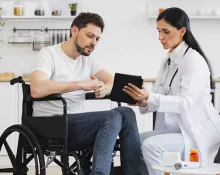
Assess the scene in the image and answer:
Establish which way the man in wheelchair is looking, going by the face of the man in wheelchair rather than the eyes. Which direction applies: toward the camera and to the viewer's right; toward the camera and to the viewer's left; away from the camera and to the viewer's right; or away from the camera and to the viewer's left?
toward the camera and to the viewer's right

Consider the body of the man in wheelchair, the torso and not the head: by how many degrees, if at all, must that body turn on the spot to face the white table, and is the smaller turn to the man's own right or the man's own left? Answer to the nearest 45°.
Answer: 0° — they already face it

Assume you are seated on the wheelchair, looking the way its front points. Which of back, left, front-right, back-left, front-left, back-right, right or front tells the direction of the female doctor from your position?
front-left

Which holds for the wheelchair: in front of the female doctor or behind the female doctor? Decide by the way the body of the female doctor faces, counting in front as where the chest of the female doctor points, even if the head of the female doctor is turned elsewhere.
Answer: in front

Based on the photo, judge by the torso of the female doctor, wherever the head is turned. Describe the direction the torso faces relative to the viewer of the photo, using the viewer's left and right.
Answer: facing the viewer and to the left of the viewer

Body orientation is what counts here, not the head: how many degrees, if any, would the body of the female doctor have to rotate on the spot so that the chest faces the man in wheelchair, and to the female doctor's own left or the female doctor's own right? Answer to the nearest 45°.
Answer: approximately 45° to the female doctor's own right

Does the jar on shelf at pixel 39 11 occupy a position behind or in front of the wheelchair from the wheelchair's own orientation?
behind

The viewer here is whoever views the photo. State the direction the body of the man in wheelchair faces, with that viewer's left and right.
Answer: facing the viewer and to the right of the viewer

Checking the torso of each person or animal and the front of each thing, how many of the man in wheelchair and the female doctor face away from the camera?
0

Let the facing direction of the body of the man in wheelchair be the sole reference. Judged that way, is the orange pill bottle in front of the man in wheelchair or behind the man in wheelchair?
in front

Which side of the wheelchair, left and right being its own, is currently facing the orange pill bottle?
front

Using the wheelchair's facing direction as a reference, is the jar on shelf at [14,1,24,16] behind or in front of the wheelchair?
behind

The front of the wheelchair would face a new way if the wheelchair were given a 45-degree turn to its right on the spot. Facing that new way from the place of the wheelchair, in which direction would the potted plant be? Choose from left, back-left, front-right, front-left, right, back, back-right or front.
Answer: back
